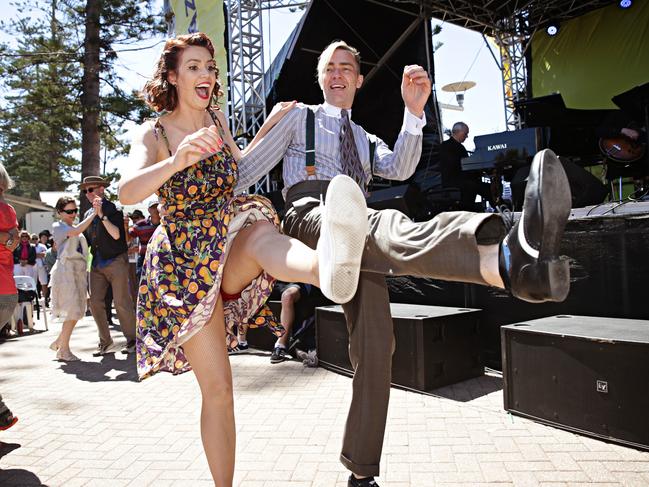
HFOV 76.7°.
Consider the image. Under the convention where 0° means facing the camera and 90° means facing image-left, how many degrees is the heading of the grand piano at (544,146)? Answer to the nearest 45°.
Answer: approximately 90°

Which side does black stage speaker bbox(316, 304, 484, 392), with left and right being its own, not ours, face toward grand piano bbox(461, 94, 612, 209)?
back

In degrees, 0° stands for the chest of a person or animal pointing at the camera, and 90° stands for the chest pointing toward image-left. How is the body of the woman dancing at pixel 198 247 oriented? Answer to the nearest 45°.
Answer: approximately 315°

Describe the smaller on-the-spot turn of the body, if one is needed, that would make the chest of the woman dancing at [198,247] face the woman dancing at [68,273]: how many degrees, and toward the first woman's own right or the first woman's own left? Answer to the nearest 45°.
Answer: approximately 180°

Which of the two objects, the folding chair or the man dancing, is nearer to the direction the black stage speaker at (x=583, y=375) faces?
the man dancing

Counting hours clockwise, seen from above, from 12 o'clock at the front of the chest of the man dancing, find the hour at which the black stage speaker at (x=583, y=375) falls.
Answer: The black stage speaker is roughly at 9 o'clock from the man dancing.

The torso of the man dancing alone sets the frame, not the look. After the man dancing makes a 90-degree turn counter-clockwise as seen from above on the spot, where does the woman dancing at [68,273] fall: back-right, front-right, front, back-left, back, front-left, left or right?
left

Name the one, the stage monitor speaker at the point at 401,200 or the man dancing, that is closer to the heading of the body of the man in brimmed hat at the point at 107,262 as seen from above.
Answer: the man dancing

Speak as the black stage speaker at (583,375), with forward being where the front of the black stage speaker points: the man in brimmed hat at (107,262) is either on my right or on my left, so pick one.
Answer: on my right

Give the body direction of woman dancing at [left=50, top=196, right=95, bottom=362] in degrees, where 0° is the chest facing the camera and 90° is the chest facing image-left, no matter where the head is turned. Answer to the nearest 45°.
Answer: approximately 315°

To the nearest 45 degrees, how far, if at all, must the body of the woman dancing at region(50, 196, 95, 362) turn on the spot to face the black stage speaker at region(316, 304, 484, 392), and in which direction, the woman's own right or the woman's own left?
0° — they already face it
